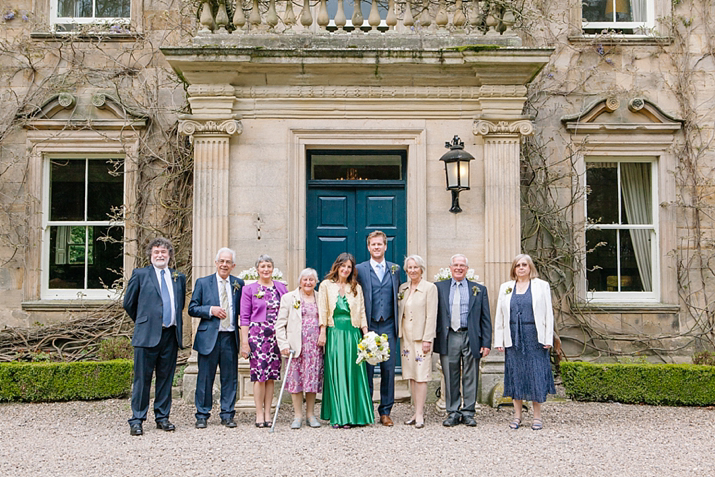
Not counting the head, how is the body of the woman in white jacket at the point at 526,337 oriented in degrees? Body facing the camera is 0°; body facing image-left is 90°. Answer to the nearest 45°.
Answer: approximately 0°

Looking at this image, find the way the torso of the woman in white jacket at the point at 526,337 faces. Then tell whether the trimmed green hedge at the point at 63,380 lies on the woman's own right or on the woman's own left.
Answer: on the woman's own right

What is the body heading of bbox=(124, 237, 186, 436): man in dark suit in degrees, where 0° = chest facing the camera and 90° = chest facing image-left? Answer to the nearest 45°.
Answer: approximately 315°

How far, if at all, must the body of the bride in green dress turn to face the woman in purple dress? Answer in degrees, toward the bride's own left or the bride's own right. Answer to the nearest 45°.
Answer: approximately 90° to the bride's own right
